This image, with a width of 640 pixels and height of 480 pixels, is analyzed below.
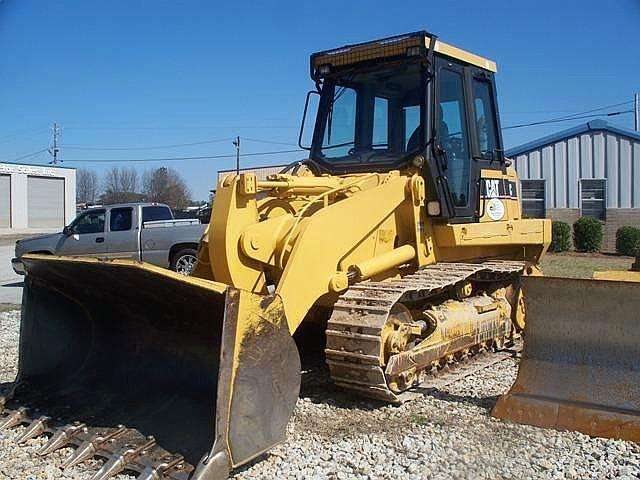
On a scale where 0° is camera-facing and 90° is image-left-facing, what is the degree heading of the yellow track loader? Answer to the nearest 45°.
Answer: approximately 45°

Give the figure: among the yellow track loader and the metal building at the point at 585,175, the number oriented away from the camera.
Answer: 0

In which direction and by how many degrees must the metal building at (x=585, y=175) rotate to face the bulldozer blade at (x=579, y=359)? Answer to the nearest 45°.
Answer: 0° — it already faces it

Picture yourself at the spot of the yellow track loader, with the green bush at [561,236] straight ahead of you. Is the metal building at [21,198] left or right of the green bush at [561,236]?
left

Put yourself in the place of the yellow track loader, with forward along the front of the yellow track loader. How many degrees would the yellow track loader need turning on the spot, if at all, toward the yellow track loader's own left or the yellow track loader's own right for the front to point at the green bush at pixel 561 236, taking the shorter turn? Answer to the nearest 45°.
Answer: approximately 180°

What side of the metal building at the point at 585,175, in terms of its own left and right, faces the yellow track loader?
front

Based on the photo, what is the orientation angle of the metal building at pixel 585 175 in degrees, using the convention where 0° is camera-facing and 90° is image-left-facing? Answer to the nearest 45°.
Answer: approximately 0°

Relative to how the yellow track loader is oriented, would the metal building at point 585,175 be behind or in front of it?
behind

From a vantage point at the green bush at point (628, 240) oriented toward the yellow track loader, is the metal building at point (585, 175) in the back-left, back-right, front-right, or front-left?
back-right

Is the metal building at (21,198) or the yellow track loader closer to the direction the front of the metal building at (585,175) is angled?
the yellow track loader
